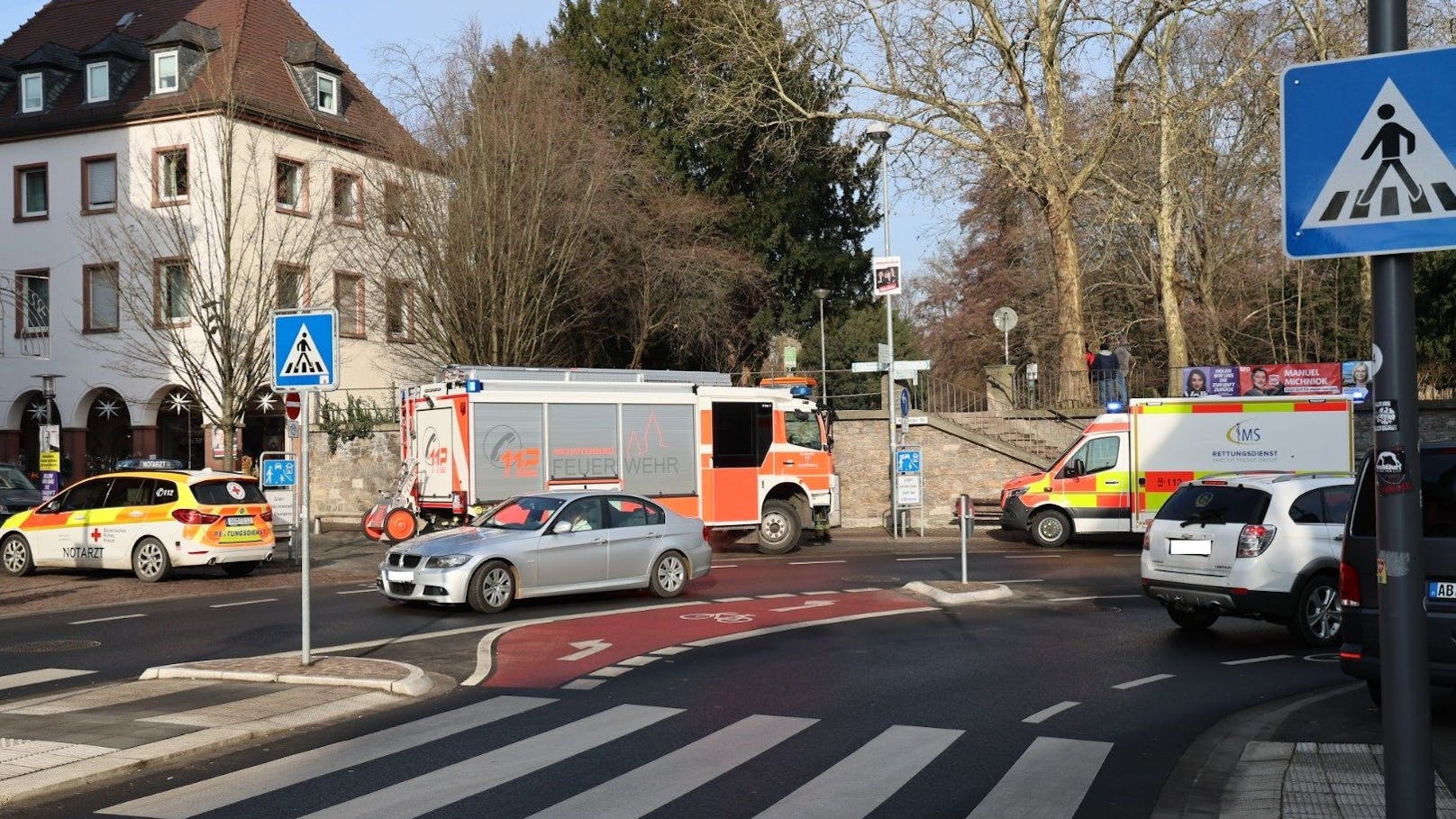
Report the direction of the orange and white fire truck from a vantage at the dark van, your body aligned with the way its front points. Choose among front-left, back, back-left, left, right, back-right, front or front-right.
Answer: front-left

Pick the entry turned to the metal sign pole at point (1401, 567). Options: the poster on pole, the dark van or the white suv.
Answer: the poster on pole

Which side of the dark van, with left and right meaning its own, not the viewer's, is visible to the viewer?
back

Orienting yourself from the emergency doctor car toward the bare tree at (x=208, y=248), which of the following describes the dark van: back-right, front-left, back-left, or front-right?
back-right

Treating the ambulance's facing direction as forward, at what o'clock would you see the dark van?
The dark van is roughly at 9 o'clock from the ambulance.

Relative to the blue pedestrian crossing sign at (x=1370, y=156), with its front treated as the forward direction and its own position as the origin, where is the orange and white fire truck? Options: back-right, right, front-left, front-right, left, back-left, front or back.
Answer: back-right

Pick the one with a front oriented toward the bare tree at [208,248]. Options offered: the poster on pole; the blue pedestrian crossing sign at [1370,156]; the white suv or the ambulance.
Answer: the ambulance

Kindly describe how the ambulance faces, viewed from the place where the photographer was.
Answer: facing to the left of the viewer

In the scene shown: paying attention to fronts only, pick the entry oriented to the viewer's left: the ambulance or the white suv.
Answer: the ambulance

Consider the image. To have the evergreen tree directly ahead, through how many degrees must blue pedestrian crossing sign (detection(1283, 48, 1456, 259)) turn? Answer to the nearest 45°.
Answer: approximately 135° to its right

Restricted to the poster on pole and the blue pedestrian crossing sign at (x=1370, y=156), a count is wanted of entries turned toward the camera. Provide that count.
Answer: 2

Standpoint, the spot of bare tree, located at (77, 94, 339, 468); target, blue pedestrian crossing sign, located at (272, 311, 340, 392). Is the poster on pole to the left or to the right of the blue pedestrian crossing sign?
left

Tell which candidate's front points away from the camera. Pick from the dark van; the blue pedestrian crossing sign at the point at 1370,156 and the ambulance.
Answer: the dark van

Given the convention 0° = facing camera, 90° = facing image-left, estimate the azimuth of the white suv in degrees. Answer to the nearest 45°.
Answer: approximately 225°

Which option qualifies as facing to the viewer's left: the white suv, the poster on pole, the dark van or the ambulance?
the ambulance

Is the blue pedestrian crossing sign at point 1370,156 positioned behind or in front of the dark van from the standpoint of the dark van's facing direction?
behind

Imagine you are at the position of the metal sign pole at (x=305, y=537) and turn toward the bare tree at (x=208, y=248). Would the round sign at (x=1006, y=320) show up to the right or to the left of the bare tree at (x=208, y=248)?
right

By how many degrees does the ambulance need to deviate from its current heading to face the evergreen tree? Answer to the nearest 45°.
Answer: approximately 45° to its right
